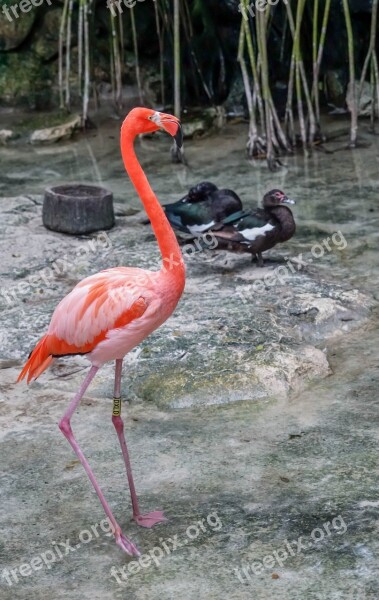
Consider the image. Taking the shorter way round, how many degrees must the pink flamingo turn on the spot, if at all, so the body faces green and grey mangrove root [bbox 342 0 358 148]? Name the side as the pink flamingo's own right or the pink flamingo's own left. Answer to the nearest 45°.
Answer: approximately 45° to the pink flamingo's own left

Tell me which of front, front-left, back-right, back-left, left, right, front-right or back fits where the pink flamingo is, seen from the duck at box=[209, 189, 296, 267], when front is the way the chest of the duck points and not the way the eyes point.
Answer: right

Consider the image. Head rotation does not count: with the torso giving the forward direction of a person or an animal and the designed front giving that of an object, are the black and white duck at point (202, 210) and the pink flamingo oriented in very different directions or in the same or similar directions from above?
same or similar directions

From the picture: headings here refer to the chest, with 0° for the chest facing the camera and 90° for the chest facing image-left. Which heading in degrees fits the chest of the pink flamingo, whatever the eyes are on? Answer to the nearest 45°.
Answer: approximately 270°

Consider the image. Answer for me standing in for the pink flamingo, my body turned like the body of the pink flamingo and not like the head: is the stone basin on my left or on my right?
on my left

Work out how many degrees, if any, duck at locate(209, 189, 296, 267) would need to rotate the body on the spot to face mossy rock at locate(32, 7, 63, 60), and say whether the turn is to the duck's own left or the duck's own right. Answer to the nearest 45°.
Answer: approximately 135° to the duck's own left

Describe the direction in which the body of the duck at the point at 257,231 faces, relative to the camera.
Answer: to the viewer's right

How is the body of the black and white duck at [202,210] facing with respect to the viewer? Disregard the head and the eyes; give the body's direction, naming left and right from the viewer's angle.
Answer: facing to the right of the viewer

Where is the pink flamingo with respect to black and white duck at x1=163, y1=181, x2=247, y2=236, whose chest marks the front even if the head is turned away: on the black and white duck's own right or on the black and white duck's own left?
on the black and white duck's own right

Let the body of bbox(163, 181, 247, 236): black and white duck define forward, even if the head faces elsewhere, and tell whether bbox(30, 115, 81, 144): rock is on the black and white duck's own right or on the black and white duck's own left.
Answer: on the black and white duck's own left
